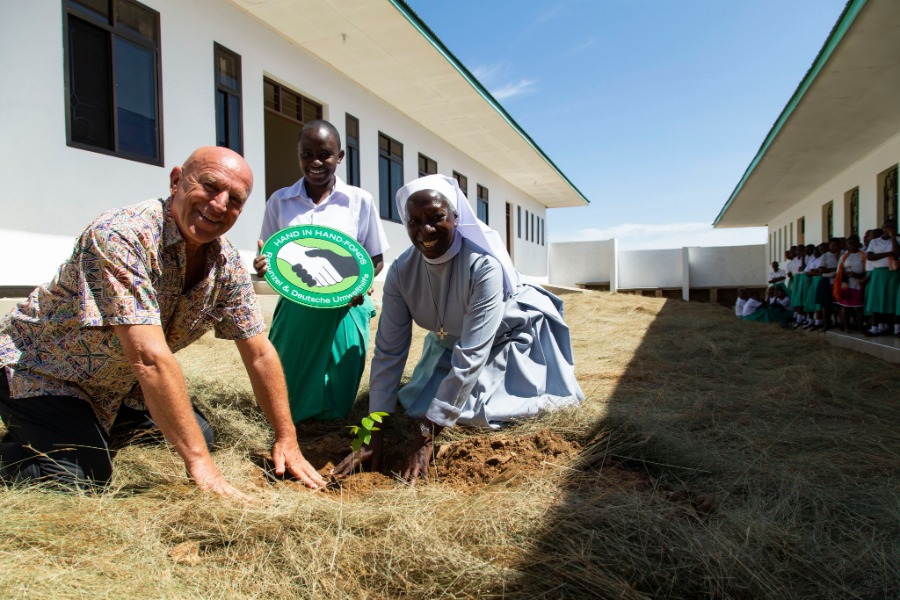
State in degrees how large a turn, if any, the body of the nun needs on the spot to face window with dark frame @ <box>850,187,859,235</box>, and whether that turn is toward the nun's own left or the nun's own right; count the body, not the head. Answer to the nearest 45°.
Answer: approximately 180°

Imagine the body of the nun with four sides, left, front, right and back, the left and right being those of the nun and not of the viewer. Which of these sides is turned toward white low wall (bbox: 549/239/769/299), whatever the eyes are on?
back

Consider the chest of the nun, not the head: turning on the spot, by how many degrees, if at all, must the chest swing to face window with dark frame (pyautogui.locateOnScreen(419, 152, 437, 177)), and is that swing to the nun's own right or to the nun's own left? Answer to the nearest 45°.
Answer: approximately 135° to the nun's own right

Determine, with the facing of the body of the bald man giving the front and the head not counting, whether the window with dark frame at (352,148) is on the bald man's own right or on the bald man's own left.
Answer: on the bald man's own left

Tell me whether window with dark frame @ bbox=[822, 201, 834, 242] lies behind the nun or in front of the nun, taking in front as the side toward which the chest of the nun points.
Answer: behind

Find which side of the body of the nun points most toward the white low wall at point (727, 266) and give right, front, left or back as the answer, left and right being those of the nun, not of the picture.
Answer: back

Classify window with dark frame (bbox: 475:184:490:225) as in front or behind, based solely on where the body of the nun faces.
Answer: behind

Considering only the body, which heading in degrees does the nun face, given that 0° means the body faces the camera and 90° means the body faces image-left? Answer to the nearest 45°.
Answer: approximately 45°

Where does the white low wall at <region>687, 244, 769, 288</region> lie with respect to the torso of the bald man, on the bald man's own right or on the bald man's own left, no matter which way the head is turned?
on the bald man's own left
